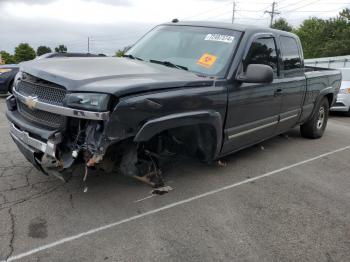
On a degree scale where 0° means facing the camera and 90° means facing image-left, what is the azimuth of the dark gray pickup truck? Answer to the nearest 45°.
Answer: approximately 45°
